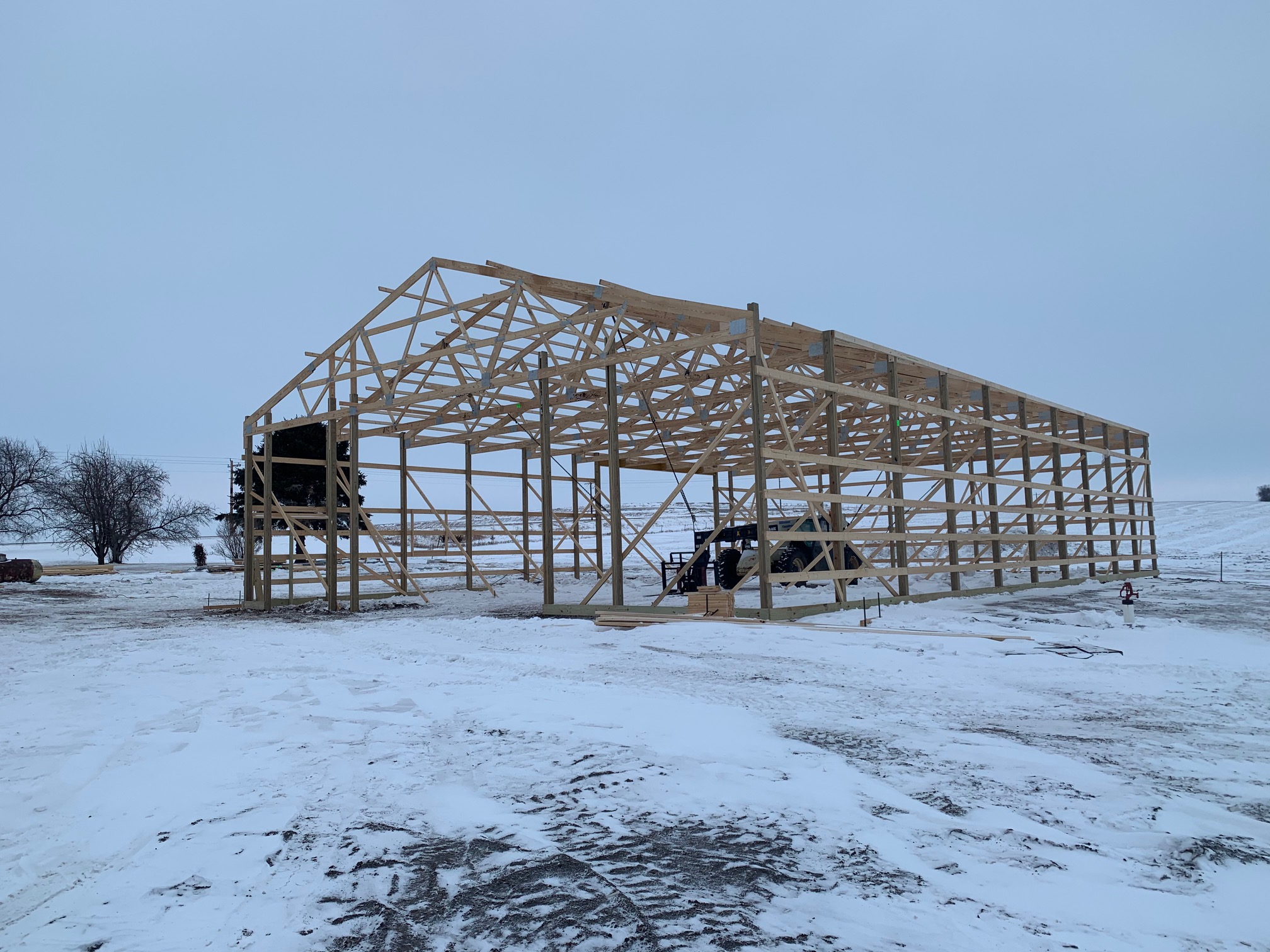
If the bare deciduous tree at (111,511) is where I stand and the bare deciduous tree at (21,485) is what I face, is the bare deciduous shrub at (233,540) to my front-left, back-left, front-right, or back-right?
back-left

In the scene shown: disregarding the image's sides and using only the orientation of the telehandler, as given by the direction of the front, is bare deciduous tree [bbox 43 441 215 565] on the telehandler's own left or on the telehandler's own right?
on the telehandler's own right

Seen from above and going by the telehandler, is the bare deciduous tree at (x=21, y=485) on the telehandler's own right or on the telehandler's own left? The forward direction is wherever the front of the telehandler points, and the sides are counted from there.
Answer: on the telehandler's own right

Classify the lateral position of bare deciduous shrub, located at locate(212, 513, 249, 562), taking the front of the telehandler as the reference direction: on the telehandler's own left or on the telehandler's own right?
on the telehandler's own right

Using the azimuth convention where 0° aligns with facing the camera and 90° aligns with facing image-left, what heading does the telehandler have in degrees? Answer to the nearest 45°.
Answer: approximately 45°
